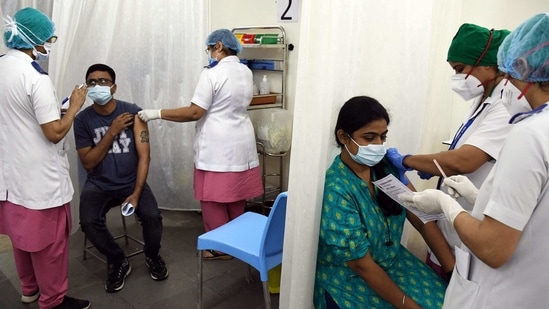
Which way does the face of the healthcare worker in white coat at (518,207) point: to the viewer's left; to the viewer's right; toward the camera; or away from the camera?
to the viewer's left

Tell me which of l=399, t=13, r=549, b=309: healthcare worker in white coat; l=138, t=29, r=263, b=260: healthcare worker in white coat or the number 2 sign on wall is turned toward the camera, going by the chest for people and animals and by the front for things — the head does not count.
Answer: the number 2 sign on wall

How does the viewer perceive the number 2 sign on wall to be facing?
facing the viewer

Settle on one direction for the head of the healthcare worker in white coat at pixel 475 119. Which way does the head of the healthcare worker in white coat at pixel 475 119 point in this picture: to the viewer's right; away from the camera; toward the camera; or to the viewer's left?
to the viewer's left

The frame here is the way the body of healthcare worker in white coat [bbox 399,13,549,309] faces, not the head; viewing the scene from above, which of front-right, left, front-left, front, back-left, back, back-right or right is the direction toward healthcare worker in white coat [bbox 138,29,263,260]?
front-right

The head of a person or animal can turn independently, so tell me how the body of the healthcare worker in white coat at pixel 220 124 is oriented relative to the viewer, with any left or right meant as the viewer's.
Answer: facing away from the viewer and to the left of the viewer

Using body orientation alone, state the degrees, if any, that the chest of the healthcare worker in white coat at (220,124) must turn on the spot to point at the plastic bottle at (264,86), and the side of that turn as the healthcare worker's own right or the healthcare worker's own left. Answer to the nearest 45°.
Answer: approximately 90° to the healthcare worker's own right

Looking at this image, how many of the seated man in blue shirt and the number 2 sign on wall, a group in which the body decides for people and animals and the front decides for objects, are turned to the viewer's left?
0

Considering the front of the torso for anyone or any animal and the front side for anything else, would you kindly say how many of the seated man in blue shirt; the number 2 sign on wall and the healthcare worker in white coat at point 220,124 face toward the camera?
2

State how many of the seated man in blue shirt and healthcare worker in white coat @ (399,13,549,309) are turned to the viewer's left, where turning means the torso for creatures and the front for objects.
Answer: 1

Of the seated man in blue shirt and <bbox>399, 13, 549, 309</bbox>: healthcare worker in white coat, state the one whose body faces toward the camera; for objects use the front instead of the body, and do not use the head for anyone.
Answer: the seated man in blue shirt

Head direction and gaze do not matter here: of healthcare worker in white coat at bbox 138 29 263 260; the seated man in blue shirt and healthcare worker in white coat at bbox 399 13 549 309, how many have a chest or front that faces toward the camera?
1

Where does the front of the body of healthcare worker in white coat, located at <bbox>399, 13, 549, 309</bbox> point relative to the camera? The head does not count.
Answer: to the viewer's left

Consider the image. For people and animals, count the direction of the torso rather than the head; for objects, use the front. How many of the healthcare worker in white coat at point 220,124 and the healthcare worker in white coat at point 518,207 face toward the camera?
0

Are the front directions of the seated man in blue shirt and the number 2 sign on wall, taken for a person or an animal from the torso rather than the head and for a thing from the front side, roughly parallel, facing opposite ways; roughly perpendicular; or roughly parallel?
roughly parallel
